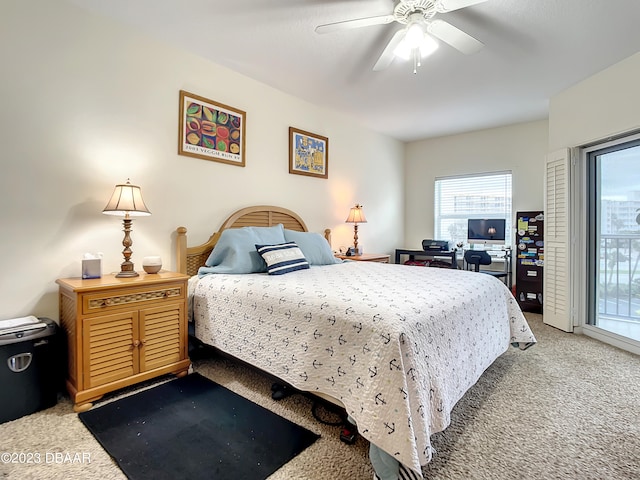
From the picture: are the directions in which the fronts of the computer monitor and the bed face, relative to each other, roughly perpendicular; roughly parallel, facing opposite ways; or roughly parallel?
roughly perpendicular

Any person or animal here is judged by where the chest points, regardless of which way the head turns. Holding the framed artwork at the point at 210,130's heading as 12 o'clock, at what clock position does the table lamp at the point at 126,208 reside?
The table lamp is roughly at 3 o'clock from the framed artwork.

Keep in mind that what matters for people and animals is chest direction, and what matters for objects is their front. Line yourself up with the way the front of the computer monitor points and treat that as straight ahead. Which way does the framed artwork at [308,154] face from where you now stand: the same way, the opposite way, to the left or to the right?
to the left

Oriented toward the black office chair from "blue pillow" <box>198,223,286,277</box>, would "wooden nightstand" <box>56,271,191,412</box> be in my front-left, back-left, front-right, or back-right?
back-right

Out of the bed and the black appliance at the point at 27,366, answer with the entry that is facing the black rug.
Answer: the black appliance

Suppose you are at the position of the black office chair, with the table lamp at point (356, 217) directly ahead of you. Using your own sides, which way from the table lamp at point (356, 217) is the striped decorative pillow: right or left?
left

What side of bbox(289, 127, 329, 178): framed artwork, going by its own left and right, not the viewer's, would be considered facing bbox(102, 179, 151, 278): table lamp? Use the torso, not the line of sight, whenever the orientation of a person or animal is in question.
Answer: right

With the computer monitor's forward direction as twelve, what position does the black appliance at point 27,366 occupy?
The black appliance is roughly at 1 o'clock from the computer monitor.

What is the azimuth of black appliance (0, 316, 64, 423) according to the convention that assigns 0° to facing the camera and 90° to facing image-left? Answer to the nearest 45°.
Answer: approximately 315°

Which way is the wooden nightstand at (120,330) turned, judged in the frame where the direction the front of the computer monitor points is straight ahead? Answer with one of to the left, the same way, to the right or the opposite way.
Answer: to the left

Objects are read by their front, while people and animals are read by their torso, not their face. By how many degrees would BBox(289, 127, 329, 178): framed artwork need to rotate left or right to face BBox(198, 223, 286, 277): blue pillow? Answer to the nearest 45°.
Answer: approximately 90° to its right

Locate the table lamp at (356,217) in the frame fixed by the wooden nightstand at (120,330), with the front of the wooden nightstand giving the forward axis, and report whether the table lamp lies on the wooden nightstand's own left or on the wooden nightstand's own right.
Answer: on the wooden nightstand's own left

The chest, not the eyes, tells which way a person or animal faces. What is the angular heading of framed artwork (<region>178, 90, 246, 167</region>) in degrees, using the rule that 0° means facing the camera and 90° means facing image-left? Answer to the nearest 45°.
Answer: approximately 315°
